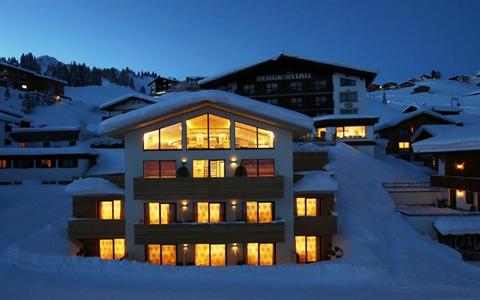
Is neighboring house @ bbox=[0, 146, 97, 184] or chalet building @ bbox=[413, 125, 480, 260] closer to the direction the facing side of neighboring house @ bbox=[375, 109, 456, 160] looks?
the chalet building

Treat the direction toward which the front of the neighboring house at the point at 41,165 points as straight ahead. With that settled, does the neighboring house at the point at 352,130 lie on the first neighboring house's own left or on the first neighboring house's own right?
on the first neighboring house's own left

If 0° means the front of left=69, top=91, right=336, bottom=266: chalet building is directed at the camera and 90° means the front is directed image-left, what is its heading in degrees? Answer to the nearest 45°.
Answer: approximately 0°

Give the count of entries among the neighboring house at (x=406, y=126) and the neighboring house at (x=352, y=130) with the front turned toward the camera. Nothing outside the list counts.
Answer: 2

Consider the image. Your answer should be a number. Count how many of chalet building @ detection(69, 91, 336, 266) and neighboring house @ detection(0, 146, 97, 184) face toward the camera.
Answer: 2

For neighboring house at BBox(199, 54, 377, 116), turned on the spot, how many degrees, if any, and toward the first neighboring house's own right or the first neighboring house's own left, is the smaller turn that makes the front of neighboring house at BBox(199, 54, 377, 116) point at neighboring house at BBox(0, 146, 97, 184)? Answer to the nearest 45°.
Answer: approximately 45° to the first neighboring house's own right

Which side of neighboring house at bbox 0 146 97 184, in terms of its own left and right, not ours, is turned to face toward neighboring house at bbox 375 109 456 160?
left
